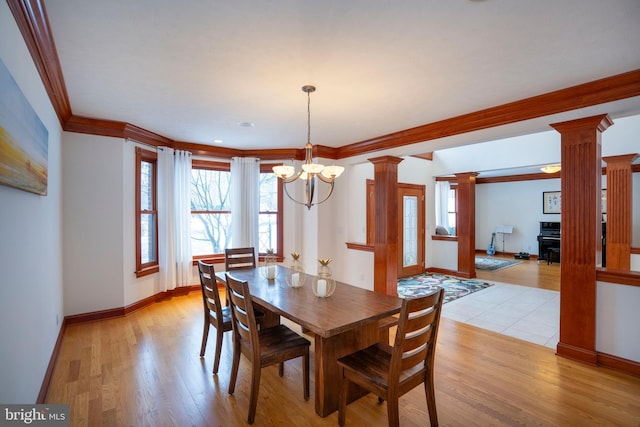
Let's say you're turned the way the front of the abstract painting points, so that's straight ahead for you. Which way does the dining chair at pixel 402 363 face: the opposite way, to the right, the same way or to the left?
to the left

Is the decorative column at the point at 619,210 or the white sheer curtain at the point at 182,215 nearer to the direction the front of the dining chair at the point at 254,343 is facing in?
the decorative column

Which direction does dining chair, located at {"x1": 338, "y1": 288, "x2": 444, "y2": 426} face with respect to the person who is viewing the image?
facing away from the viewer and to the left of the viewer

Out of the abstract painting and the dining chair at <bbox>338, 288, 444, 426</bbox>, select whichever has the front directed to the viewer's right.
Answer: the abstract painting

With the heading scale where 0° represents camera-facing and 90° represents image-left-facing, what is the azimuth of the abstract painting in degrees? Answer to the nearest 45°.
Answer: approximately 270°

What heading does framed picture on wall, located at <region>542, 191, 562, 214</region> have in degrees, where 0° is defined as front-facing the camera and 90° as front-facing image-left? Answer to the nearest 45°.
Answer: approximately 0°

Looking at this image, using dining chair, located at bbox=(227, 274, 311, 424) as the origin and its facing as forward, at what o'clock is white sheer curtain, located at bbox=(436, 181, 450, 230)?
The white sheer curtain is roughly at 12 o'clock from the dining chair.

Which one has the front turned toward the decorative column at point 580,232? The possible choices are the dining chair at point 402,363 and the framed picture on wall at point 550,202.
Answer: the framed picture on wall

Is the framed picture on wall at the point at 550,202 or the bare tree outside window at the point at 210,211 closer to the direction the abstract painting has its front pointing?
the framed picture on wall

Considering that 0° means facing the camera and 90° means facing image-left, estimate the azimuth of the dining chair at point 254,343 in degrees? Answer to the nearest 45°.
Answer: approximately 225°

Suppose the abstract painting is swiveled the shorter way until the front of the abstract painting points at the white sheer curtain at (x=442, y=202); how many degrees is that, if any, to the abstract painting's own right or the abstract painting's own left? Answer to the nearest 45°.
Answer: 0° — it already faces it

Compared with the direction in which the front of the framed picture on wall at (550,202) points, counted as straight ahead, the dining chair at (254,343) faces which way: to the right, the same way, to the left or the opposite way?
the opposite way

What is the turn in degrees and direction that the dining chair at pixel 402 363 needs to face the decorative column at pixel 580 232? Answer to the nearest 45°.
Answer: approximately 90° to its right
